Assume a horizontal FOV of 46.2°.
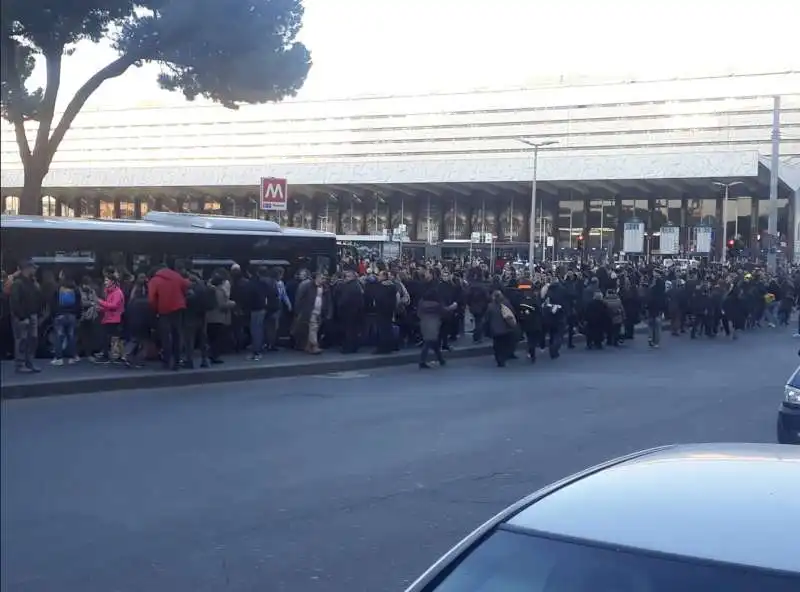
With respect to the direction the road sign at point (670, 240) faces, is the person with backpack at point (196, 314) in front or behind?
in front

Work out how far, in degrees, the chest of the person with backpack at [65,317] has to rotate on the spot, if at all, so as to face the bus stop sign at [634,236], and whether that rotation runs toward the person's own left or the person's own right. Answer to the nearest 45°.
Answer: approximately 45° to the person's own right

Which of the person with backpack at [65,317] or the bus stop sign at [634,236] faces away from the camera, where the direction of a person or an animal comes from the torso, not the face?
the person with backpack

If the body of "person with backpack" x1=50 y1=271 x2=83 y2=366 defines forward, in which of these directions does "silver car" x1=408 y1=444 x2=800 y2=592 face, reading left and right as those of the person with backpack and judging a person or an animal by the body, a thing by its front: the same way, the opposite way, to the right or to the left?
to the left

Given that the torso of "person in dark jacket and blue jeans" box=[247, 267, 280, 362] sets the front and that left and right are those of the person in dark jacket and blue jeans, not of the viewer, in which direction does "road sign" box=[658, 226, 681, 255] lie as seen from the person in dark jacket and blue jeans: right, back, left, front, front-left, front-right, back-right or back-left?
right

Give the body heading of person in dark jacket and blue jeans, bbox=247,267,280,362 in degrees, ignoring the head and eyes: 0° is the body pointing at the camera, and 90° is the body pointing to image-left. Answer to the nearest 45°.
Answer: approximately 135°

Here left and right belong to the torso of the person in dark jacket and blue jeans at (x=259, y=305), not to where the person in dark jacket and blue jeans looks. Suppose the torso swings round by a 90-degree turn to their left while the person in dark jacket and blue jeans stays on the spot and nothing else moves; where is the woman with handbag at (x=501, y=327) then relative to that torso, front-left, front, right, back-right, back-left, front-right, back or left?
back-left

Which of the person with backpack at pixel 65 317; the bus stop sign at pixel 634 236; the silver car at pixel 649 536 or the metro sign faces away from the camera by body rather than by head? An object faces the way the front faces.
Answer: the person with backpack

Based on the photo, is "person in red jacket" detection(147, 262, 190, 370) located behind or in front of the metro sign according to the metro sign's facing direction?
in front

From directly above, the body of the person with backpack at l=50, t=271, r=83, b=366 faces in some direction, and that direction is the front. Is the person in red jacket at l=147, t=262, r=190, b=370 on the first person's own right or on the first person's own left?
on the first person's own right

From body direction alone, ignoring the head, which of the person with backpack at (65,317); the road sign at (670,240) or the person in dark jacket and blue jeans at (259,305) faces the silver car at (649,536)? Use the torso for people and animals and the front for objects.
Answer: the road sign

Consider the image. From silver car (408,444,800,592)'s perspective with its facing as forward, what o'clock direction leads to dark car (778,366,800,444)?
dark car (778,366,800,444) is roughly at 5 o'clock from silver car (408,444,800,592).

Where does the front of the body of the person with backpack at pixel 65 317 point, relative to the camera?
away from the camera
